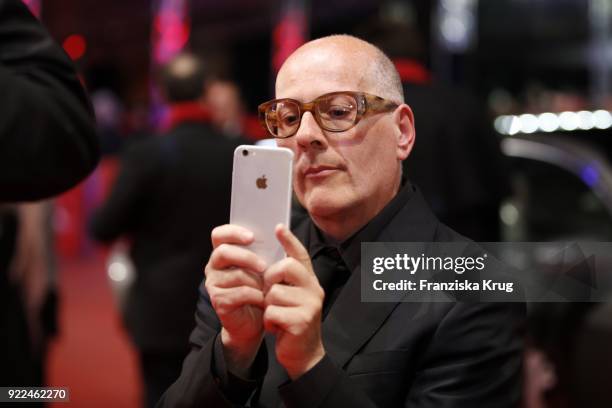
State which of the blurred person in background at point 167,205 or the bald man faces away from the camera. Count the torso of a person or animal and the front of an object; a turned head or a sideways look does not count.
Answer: the blurred person in background

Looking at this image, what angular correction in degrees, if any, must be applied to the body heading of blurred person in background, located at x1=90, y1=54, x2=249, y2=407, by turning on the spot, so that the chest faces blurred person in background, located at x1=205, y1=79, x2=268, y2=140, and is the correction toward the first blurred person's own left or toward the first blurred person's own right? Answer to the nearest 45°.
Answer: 0° — they already face them

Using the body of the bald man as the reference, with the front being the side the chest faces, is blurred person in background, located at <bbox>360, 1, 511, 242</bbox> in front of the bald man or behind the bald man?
behind

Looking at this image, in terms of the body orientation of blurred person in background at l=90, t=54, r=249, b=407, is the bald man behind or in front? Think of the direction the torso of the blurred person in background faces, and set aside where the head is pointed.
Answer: behind

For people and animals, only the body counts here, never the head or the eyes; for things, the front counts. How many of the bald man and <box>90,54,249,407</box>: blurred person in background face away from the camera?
1

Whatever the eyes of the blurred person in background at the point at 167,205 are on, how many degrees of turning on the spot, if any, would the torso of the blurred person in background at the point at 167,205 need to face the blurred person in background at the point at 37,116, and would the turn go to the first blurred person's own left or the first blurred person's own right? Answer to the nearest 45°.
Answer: approximately 180°

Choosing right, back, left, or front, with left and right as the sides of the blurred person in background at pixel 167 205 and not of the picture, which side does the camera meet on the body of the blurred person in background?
back

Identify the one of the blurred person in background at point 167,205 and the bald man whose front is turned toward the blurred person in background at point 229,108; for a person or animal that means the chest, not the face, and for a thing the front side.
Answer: the blurred person in background at point 167,205

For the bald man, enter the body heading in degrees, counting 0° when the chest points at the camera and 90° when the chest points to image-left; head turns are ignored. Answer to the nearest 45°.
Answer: approximately 45°
